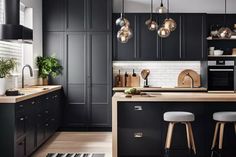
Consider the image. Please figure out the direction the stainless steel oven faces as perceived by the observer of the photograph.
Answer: facing the viewer

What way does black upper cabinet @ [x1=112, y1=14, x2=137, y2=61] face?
toward the camera

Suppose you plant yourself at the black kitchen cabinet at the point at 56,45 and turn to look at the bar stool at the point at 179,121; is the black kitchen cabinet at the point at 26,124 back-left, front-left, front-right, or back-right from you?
front-right

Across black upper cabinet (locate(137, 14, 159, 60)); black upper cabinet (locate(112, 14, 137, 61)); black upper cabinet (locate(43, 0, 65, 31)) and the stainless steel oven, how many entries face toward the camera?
4

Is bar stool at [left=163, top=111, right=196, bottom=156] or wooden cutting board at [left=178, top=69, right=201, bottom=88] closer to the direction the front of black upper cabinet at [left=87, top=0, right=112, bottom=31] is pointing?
the bar stool

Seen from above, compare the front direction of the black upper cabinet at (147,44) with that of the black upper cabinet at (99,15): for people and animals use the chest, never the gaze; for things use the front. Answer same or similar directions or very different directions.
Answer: same or similar directions

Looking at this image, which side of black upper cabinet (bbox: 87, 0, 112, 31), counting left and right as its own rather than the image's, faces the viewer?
front

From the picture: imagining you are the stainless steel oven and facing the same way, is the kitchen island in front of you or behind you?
in front

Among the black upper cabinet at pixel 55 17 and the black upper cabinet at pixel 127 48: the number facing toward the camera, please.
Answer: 2
